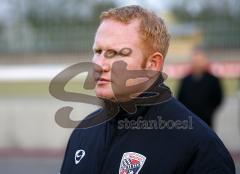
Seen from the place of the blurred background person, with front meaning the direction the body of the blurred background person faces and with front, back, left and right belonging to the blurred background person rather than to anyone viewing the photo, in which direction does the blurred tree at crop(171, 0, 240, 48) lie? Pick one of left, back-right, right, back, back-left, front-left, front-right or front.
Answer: back

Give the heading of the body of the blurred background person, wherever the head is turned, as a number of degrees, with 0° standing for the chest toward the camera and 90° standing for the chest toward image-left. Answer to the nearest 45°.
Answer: approximately 0°

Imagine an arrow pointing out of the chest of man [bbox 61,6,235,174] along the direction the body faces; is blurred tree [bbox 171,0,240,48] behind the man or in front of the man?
behind

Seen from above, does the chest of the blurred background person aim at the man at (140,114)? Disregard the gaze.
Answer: yes

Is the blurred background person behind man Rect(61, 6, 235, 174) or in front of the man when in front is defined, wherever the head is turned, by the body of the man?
behind

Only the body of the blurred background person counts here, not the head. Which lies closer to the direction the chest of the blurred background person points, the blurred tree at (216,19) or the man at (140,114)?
the man

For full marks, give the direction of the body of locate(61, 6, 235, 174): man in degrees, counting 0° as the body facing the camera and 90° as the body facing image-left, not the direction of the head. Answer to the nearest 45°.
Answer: approximately 45°
